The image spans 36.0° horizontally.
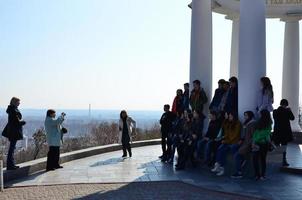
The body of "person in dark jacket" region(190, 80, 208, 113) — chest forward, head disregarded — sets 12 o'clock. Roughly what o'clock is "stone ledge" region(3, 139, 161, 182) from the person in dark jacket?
The stone ledge is roughly at 1 o'clock from the person in dark jacket.

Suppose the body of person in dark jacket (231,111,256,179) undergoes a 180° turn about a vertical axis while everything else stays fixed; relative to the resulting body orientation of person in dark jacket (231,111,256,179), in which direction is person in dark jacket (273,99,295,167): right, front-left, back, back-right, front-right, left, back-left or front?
front-left

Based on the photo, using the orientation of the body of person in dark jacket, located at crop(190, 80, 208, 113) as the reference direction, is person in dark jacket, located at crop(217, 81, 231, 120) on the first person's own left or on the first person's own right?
on the first person's own left

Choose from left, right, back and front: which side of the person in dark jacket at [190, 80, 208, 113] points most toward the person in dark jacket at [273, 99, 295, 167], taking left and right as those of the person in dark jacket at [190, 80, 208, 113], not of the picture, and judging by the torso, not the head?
left

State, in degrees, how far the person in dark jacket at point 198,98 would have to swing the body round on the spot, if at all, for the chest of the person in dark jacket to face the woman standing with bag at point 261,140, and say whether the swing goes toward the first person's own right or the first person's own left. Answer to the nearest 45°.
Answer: approximately 90° to the first person's own left

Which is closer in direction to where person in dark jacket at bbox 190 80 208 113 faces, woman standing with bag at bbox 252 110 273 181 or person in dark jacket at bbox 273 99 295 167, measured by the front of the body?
the woman standing with bag

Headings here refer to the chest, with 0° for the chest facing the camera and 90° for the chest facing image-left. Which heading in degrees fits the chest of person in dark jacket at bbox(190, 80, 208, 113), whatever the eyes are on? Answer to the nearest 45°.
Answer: approximately 45°

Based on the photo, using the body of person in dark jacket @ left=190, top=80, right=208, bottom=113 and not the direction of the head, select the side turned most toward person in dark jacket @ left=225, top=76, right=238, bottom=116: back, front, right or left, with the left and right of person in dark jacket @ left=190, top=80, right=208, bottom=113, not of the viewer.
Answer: left

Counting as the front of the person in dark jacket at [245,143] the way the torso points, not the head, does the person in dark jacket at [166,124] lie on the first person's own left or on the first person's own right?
on the first person's own right

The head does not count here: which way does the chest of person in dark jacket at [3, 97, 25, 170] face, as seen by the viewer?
to the viewer's right

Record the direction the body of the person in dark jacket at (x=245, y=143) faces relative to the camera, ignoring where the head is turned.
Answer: to the viewer's left

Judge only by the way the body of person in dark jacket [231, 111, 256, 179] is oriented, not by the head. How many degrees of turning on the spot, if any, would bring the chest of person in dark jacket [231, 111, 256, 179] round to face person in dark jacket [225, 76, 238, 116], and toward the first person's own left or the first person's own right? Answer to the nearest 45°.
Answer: approximately 90° to the first person's own right
